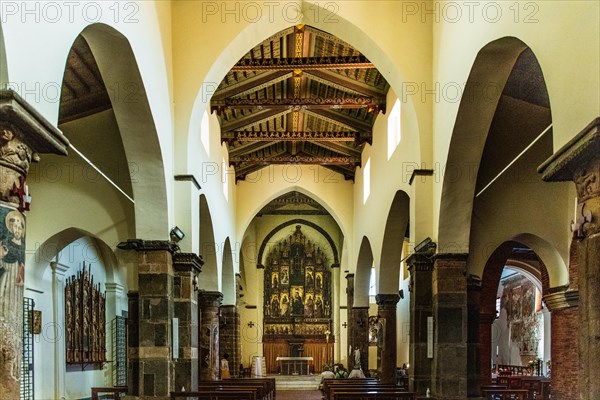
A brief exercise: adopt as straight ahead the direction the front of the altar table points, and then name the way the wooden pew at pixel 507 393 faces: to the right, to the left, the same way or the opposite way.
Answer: the opposite way

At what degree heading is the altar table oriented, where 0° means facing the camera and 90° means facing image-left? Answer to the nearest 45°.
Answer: approximately 0°

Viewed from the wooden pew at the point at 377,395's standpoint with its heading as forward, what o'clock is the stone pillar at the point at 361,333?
The stone pillar is roughly at 12 o'clock from the wooden pew.

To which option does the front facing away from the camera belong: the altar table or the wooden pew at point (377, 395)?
the wooden pew

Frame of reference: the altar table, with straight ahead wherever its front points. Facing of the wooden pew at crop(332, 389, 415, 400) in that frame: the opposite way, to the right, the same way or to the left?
the opposite way

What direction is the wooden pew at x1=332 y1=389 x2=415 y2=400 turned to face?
away from the camera

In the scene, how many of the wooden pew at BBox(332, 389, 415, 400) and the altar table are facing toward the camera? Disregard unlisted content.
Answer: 1

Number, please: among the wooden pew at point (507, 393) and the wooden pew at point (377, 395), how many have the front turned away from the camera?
2

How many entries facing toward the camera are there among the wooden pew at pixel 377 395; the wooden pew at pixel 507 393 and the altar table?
1

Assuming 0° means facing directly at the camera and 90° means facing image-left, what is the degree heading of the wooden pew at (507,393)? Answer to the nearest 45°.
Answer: approximately 180°

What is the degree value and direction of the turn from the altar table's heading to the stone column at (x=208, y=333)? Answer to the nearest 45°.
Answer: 0° — it already faces it
